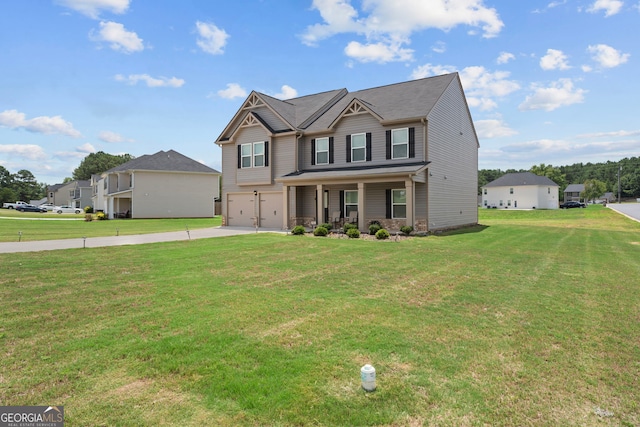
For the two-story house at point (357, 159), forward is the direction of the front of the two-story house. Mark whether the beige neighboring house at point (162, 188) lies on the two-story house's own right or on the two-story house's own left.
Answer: on the two-story house's own right

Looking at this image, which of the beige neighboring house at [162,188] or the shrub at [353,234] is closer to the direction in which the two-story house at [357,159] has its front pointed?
the shrub

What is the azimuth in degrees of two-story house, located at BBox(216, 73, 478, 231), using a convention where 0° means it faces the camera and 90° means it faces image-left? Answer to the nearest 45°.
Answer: approximately 45°
